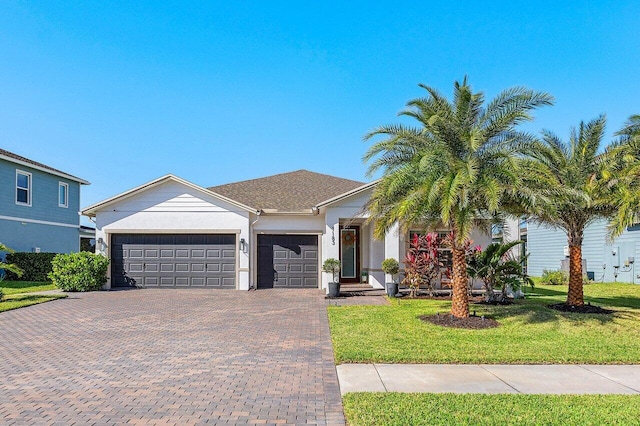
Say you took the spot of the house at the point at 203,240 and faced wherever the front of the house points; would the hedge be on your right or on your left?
on your right

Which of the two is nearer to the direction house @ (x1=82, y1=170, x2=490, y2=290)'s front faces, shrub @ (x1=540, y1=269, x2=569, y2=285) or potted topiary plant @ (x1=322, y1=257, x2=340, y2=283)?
the potted topiary plant

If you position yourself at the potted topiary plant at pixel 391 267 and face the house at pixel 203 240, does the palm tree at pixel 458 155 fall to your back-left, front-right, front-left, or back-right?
back-left

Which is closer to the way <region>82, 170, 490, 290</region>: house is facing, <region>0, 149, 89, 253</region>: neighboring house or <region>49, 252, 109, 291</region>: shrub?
the shrub

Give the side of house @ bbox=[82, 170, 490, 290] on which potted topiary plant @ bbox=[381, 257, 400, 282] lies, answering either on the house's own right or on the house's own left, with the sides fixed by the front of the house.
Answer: on the house's own left

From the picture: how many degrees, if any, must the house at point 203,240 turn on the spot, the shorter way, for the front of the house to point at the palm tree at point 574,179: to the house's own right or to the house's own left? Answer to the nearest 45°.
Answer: approximately 45° to the house's own left

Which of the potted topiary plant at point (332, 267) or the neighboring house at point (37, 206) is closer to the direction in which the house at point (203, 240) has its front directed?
the potted topiary plant

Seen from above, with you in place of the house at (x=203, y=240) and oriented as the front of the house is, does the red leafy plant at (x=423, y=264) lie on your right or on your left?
on your left

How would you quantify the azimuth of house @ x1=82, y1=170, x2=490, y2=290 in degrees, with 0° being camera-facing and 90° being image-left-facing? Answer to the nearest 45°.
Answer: approximately 0°
